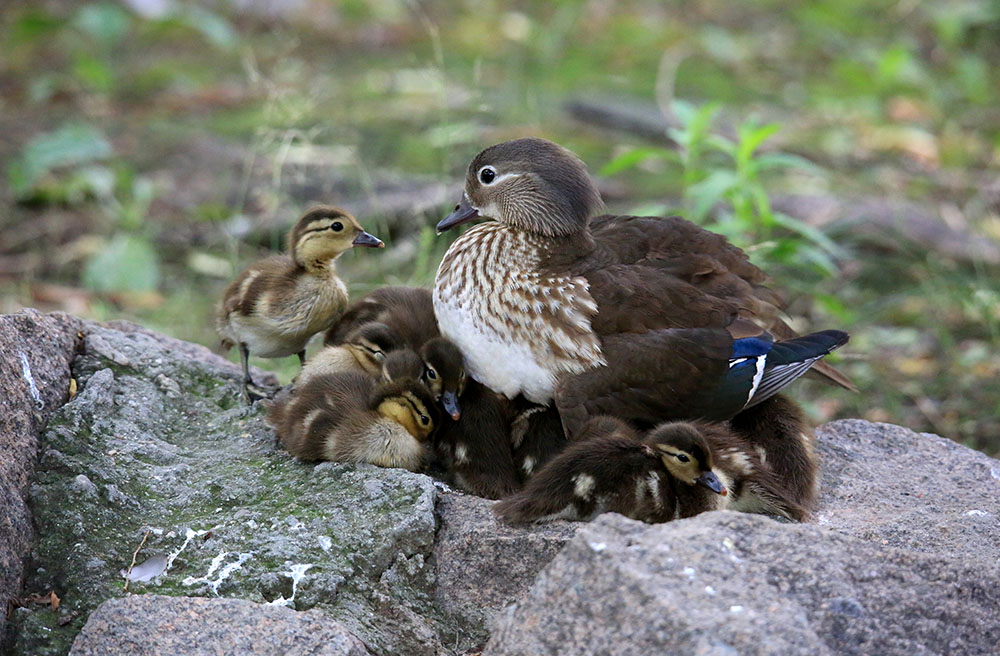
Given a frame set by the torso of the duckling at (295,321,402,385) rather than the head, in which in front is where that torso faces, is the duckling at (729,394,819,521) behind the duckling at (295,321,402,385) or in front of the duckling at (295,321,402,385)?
in front

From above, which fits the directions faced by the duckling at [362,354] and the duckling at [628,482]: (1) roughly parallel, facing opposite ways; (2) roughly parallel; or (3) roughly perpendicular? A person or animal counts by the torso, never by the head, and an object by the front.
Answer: roughly parallel

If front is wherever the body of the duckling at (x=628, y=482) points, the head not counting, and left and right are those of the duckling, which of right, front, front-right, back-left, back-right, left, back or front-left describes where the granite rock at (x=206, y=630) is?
back-right

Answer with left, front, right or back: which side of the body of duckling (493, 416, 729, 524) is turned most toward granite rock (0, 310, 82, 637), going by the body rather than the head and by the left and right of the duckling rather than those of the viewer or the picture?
back

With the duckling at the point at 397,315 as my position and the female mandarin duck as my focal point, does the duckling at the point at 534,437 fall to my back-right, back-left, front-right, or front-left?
front-right

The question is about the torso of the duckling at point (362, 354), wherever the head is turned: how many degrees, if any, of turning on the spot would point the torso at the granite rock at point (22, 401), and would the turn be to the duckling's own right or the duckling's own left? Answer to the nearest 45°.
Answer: approximately 135° to the duckling's own right

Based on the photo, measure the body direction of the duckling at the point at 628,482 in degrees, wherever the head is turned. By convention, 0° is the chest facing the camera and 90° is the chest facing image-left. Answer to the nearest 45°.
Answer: approximately 270°

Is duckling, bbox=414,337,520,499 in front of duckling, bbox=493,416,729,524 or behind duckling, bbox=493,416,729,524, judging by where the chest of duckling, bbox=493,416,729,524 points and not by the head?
behind

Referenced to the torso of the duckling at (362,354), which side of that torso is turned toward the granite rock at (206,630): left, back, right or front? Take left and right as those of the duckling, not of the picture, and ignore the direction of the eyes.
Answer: right

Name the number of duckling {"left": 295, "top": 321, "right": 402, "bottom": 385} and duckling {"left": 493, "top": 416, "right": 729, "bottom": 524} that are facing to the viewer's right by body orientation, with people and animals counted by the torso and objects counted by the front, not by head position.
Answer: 2

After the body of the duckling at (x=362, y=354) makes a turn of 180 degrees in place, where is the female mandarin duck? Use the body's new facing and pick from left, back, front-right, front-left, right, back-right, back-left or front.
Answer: back

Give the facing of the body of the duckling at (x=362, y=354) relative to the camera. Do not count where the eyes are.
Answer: to the viewer's right
